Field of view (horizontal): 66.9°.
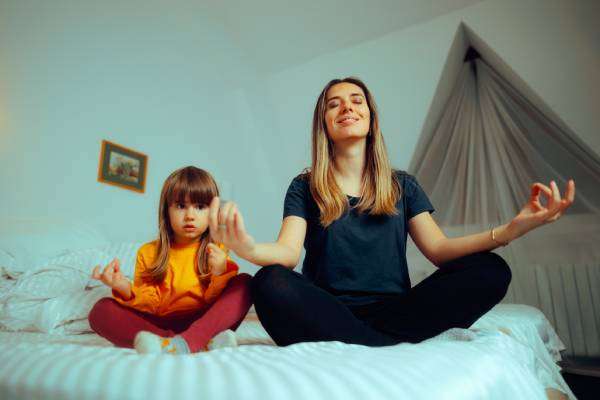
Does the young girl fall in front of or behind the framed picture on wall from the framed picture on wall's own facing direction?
in front

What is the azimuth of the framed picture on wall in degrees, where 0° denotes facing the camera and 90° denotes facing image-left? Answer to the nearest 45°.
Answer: approximately 315°

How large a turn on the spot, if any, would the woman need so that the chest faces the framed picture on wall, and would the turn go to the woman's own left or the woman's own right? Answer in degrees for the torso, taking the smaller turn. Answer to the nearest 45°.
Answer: approximately 135° to the woman's own right

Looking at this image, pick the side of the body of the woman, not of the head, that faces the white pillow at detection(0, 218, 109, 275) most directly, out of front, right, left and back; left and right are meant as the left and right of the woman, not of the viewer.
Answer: right

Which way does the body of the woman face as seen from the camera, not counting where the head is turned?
toward the camera

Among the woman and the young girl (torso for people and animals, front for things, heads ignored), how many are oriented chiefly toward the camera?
2
